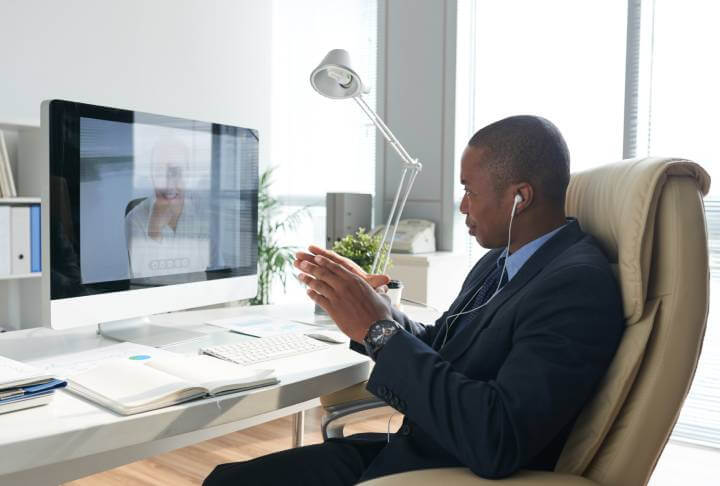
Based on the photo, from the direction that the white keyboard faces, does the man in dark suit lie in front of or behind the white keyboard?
in front

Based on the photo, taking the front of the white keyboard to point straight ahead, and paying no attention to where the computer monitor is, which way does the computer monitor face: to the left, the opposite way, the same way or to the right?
the same way

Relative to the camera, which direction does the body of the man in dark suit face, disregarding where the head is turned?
to the viewer's left

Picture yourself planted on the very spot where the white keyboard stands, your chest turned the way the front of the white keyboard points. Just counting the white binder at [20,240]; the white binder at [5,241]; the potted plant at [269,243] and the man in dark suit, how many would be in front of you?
1

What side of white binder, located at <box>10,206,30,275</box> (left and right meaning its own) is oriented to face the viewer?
front

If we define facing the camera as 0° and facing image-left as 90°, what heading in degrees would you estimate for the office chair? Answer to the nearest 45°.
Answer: approximately 90°

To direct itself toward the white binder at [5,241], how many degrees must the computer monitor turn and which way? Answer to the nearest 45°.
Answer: approximately 135° to its left

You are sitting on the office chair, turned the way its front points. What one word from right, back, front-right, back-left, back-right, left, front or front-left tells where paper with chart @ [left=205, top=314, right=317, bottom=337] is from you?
front-right

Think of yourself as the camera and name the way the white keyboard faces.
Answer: facing the viewer and to the right of the viewer

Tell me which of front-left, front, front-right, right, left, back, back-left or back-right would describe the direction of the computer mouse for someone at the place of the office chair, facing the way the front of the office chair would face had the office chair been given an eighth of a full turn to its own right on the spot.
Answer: front

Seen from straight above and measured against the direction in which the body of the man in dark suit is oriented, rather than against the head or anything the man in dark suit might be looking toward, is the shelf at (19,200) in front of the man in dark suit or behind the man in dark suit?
in front

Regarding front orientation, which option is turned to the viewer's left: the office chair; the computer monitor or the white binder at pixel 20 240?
the office chair

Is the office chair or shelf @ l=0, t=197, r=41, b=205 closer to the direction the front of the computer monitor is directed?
the office chair

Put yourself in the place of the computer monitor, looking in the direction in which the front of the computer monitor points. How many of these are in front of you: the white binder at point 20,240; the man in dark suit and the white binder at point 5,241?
1

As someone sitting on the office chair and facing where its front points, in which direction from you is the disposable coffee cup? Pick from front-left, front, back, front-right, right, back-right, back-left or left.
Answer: front-right

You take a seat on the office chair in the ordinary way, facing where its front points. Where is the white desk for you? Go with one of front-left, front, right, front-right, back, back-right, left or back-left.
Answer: front

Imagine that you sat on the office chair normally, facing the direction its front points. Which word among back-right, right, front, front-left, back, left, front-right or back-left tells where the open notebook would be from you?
front
